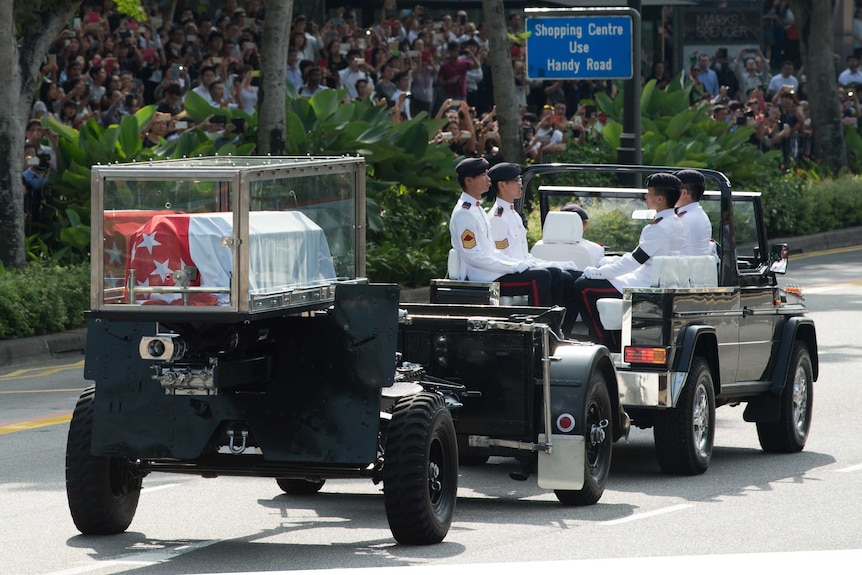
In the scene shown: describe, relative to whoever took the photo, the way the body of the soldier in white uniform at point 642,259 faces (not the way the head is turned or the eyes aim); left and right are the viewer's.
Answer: facing to the left of the viewer

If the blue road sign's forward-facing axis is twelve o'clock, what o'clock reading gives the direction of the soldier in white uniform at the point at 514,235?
The soldier in white uniform is roughly at 12 o'clock from the blue road sign.

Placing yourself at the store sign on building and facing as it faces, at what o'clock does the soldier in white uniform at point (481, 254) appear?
The soldier in white uniform is roughly at 12 o'clock from the store sign on building.

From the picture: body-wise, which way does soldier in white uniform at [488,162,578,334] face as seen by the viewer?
to the viewer's right

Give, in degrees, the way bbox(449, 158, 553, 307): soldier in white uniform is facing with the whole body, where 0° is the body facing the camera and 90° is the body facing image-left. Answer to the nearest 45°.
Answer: approximately 270°

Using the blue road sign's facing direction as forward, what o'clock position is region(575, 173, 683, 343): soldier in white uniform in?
The soldier in white uniform is roughly at 12 o'clock from the blue road sign.
